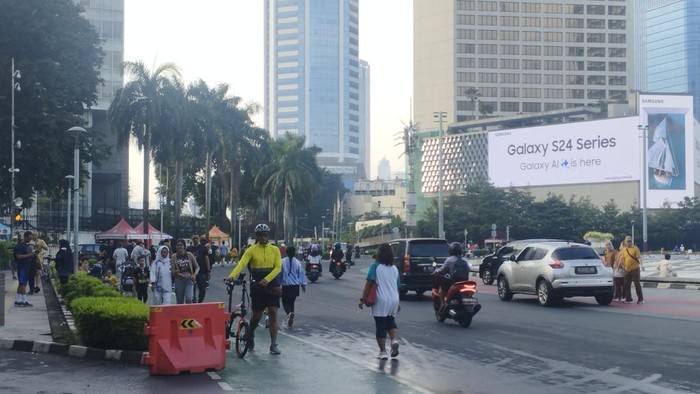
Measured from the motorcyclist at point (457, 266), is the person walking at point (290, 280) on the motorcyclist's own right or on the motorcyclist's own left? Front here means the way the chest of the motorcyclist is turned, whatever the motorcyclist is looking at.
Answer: on the motorcyclist's own left

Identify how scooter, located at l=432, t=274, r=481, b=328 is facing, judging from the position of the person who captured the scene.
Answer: facing away from the viewer and to the left of the viewer

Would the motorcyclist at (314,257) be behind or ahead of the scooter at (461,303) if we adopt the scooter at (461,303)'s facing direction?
ahead

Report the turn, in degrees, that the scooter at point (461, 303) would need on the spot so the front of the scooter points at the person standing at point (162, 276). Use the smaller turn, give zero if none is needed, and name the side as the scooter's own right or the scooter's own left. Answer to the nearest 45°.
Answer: approximately 45° to the scooter's own left

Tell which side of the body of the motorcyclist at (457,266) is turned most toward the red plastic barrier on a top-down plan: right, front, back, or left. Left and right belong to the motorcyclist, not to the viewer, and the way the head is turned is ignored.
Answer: left

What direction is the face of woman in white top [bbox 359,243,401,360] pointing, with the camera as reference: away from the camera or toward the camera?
away from the camera

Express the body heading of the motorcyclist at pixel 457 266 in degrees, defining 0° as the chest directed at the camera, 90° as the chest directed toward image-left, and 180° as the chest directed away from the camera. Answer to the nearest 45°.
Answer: approximately 135°

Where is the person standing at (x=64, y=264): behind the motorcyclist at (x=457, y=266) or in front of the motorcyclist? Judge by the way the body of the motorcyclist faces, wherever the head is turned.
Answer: in front

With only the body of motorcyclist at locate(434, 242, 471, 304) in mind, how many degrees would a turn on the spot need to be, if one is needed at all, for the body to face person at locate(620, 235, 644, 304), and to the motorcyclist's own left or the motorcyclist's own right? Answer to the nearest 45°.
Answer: approximately 90° to the motorcyclist's own right

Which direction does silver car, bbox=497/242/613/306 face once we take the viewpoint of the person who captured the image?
facing away from the viewer and to the left of the viewer

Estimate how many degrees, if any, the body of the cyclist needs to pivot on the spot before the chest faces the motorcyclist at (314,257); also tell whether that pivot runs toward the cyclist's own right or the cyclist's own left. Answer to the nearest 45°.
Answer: approximately 180°
